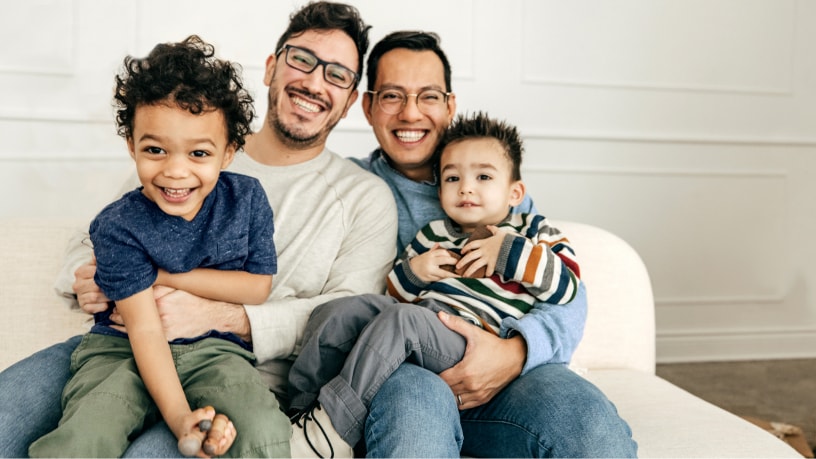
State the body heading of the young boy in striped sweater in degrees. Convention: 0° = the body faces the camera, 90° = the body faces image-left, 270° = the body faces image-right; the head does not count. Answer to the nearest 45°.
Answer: approximately 45°

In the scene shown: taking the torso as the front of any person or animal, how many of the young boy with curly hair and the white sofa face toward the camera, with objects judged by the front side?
2

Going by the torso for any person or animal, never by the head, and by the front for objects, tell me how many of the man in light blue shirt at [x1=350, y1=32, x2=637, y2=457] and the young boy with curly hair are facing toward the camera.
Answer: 2
